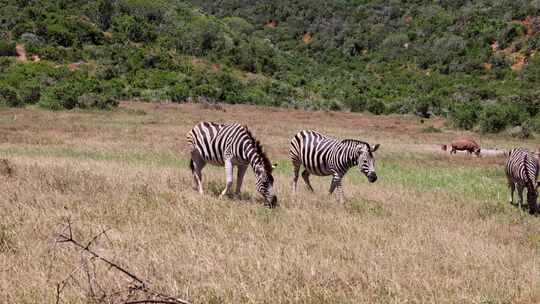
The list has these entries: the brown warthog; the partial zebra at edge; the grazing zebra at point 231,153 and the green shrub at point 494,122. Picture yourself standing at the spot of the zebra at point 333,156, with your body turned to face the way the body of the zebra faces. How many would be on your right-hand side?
1

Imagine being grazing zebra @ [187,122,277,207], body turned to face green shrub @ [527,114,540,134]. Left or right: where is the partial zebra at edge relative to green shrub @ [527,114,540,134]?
right

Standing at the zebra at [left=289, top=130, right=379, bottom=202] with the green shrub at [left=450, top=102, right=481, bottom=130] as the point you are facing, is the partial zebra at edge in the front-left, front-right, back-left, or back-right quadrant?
front-right

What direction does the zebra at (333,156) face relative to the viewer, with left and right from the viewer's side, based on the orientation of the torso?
facing the viewer and to the right of the viewer
